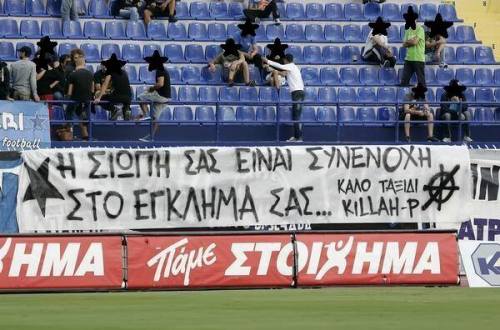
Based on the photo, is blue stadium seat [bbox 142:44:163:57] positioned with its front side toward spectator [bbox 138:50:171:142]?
yes

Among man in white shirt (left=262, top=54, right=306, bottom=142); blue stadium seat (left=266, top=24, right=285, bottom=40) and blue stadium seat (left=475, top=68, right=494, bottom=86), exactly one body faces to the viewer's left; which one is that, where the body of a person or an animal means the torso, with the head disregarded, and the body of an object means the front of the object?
the man in white shirt

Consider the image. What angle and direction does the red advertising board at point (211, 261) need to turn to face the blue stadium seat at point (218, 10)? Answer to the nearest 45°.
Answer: approximately 180°

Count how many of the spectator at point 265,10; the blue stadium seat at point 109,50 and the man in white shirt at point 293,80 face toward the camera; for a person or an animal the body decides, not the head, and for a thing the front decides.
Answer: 2

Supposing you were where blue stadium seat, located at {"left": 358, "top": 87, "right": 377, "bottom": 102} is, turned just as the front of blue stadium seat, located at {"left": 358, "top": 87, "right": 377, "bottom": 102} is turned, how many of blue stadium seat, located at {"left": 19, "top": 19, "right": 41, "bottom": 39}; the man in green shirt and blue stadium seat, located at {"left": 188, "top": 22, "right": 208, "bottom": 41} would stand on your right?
2

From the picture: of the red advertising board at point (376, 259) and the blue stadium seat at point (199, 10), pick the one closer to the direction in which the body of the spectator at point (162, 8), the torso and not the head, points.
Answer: the red advertising board

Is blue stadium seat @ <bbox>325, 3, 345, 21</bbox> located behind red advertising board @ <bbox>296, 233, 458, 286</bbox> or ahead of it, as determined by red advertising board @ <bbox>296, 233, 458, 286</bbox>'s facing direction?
behind
